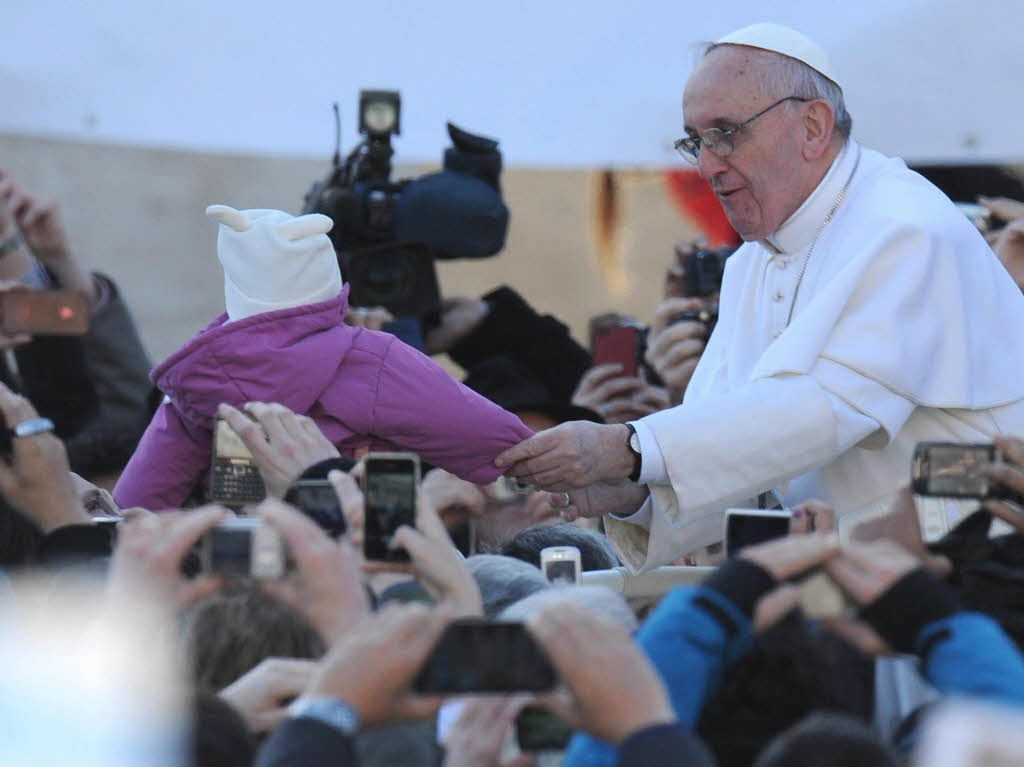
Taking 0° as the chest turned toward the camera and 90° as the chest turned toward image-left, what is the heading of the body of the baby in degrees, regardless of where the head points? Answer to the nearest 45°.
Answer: approximately 180°

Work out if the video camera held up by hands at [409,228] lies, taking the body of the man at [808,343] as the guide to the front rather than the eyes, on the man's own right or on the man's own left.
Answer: on the man's own right

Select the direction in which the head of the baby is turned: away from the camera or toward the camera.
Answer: away from the camera

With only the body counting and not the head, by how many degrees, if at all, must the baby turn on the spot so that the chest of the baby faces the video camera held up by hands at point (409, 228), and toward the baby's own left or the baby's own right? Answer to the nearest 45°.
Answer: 0° — they already face it
